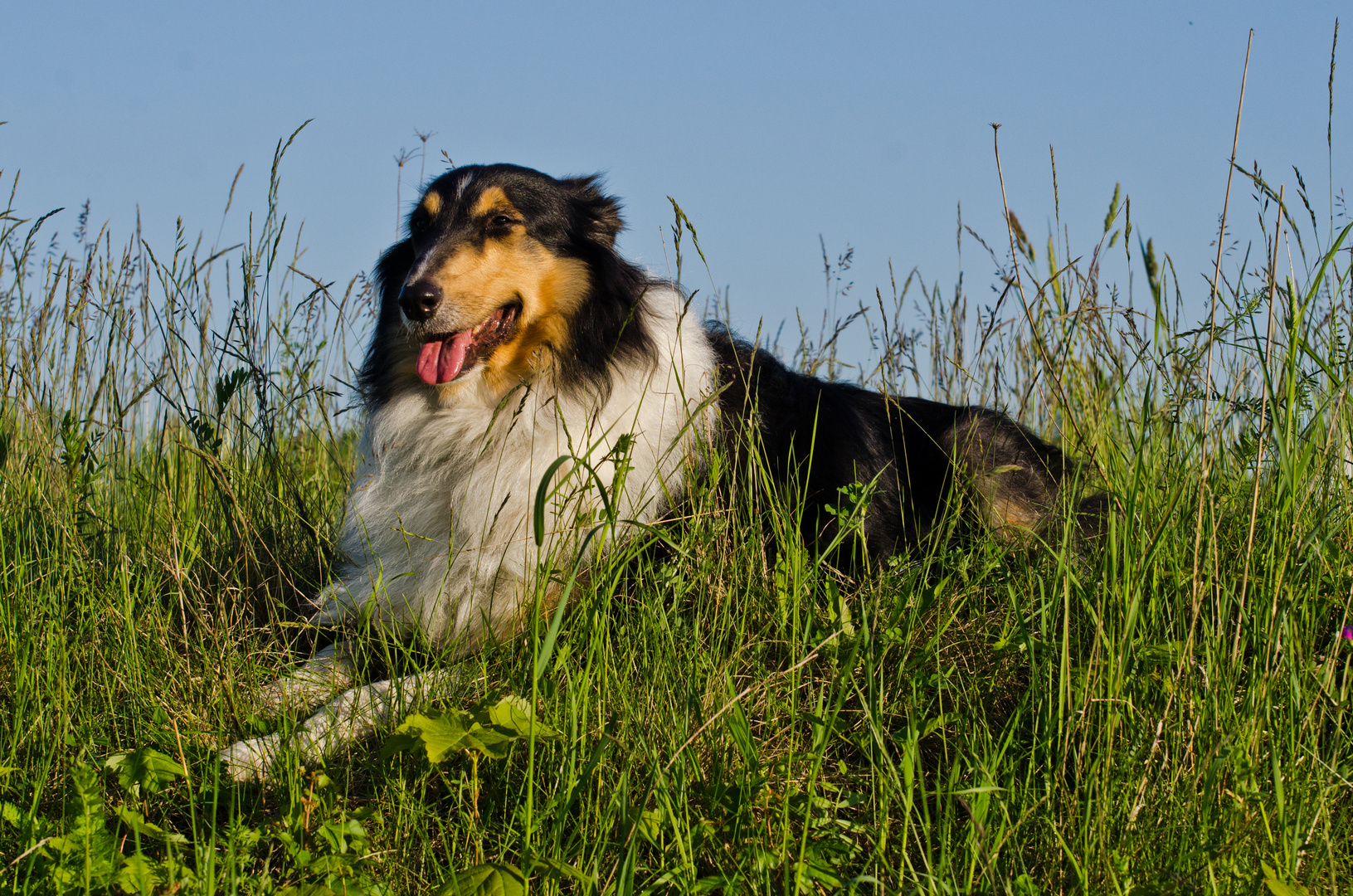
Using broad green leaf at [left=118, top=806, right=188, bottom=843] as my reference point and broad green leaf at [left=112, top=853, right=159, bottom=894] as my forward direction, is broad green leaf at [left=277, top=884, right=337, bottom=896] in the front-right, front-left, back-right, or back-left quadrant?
front-left

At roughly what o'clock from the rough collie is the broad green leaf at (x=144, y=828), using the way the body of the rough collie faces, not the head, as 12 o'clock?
The broad green leaf is roughly at 11 o'clock from the rough collie.

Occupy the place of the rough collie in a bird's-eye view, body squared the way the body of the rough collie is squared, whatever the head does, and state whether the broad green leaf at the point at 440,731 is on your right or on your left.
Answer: on your left

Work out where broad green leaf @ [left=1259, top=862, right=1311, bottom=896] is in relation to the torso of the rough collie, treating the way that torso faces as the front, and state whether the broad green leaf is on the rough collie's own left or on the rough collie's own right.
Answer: on the rough collie's own left

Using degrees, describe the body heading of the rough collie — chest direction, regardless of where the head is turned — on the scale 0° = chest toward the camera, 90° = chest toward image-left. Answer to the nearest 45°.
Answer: approximately 45°

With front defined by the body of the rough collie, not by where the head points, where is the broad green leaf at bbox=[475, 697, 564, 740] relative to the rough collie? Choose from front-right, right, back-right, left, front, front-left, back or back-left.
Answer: front-left

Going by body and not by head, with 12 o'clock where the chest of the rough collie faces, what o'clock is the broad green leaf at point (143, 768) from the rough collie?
The broad green leaf is roughly at 11 o'clock from the rough collie.

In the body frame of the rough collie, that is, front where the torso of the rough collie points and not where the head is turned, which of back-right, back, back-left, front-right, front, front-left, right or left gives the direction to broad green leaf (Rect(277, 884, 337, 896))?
front-left

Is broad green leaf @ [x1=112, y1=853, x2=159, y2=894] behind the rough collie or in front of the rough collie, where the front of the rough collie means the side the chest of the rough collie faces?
in front
